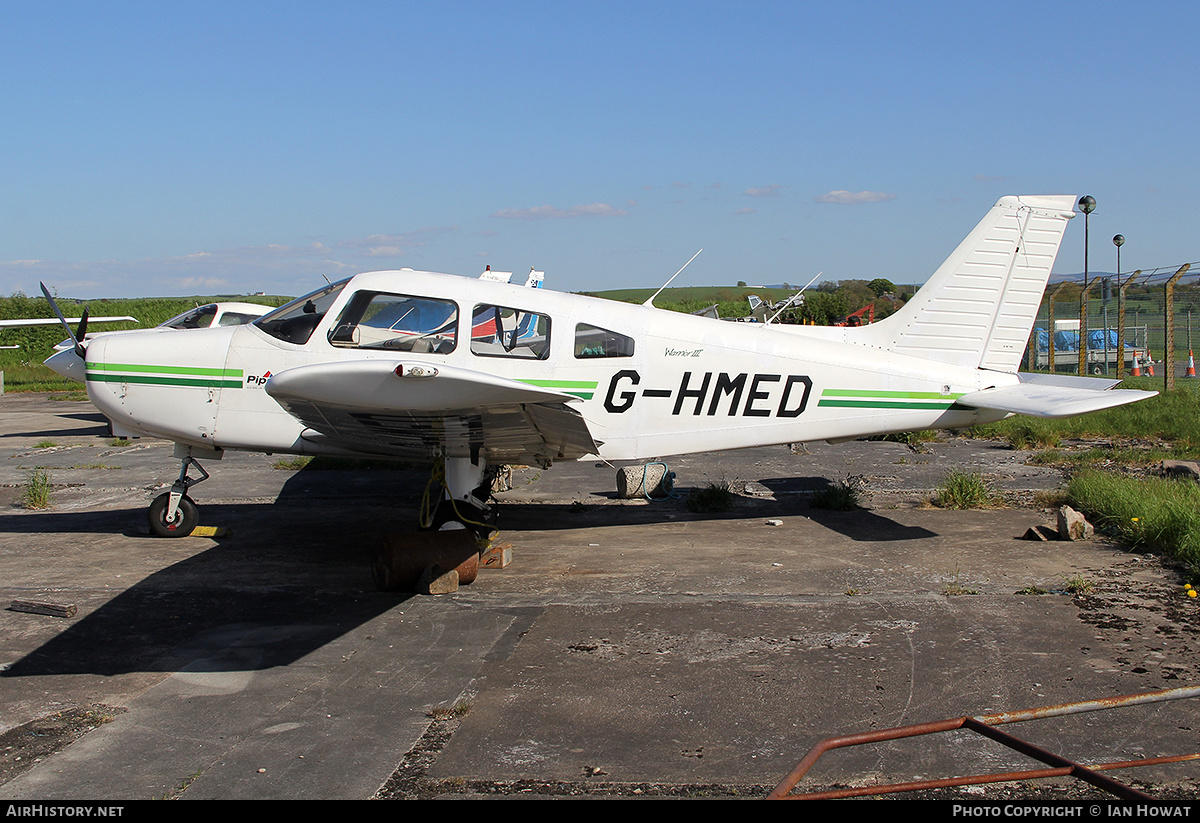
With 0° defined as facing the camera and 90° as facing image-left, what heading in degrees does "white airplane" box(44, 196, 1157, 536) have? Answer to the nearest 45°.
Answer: approximately 90°

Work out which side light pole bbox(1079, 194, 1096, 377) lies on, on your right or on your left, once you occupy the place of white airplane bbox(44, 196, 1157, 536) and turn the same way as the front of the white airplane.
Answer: on your right

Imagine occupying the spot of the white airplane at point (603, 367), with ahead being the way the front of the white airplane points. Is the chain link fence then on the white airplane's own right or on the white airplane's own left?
on the white airplane's own right
